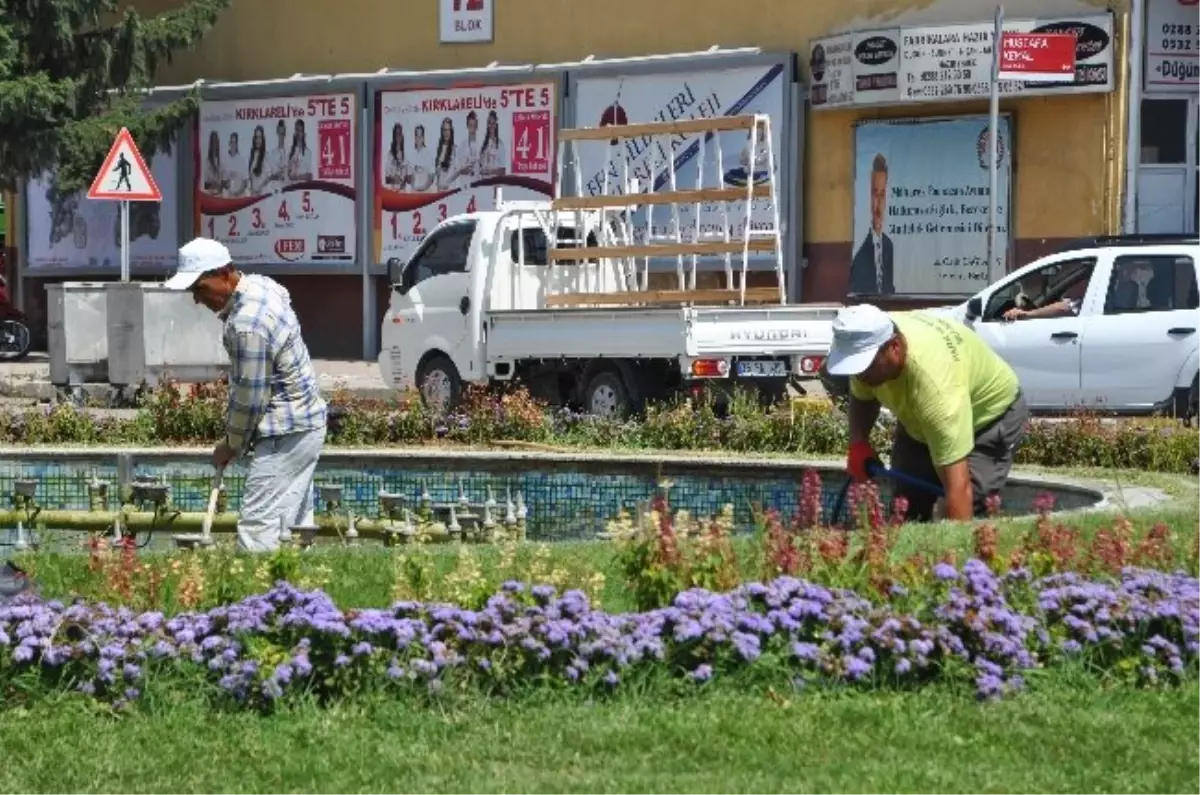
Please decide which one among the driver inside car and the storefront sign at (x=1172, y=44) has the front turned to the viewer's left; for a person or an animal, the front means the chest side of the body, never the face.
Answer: the driver inside car

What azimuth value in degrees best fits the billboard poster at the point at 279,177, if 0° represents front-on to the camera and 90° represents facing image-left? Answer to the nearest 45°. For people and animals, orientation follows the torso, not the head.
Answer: approximately 0°

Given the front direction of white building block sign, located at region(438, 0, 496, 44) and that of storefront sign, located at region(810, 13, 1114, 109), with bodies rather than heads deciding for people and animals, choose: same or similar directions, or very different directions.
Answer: same or similar directions

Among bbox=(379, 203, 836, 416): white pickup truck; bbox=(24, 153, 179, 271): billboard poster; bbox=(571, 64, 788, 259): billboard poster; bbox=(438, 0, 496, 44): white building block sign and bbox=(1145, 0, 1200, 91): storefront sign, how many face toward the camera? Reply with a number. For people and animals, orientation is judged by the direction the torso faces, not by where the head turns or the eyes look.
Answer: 4

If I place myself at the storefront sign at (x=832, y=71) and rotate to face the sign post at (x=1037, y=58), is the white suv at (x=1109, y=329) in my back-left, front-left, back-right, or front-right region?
front-right

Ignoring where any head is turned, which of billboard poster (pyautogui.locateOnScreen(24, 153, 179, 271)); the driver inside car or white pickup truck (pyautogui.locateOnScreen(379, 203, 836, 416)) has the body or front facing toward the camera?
the billboard poster

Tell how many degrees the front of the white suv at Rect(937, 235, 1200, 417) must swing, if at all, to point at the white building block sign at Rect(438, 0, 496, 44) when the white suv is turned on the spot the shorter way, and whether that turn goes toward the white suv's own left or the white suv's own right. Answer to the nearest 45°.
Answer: approximately 45° to the white suv's own right

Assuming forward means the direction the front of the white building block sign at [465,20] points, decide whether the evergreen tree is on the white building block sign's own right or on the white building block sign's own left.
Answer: on the white building block sign's own right

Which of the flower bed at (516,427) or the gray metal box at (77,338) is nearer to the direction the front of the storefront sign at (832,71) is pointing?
the flower bed

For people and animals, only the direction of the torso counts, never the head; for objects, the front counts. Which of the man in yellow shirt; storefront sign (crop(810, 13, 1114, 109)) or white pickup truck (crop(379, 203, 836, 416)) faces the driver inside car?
the storefront sign

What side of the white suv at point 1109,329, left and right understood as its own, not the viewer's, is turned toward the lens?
left

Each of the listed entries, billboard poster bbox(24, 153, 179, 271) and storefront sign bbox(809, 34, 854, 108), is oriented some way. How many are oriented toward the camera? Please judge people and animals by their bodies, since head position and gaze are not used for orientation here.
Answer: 2

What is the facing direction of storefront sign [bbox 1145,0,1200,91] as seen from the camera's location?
facing the viewer

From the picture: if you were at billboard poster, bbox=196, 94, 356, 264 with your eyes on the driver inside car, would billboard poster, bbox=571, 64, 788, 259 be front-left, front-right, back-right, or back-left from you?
front-left

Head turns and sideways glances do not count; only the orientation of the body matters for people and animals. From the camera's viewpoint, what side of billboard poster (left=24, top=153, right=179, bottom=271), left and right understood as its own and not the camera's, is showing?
front

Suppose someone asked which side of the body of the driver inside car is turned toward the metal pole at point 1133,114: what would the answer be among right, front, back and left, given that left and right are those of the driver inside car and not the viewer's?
right

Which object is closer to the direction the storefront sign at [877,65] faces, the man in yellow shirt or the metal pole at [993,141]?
the man in yellow shirt

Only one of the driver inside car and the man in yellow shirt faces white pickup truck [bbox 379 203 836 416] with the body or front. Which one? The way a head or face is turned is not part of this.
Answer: the driver inside car

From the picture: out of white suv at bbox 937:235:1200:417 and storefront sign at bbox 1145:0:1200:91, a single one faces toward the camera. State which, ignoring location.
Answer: the storefront sign

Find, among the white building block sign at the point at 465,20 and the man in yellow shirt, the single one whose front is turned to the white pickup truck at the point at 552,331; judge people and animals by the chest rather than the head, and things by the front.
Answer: the white building block sign
